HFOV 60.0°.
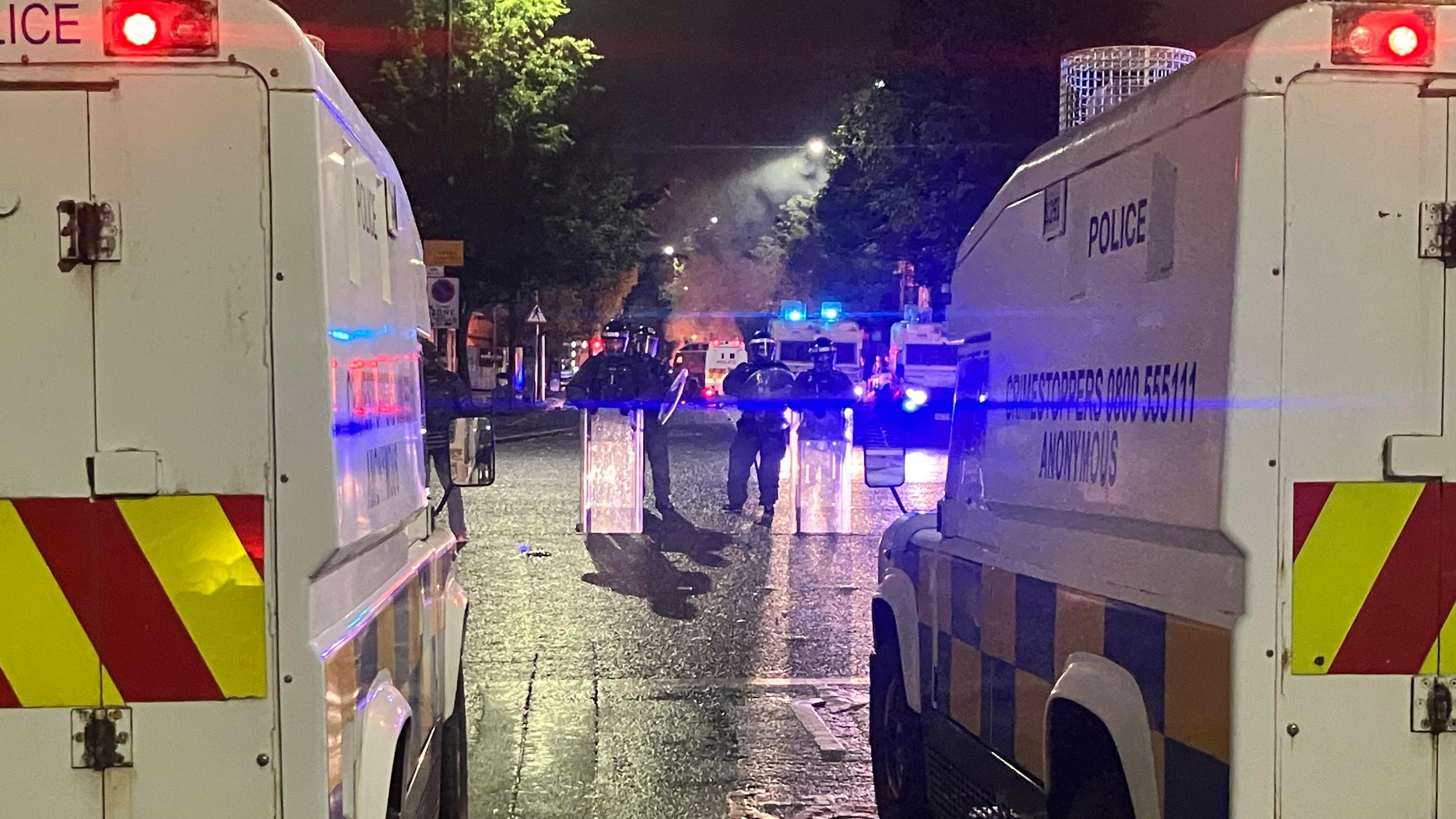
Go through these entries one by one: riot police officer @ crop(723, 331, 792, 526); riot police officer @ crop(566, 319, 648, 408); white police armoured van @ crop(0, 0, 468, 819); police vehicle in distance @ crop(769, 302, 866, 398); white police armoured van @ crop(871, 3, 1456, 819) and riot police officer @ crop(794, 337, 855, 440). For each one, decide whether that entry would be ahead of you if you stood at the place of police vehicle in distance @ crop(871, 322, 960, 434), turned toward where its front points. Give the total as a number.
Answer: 5

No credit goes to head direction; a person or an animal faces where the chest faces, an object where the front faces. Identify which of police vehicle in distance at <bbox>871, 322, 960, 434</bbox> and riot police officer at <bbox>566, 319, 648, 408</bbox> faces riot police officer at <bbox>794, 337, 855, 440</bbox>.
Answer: the police vehicle in distance

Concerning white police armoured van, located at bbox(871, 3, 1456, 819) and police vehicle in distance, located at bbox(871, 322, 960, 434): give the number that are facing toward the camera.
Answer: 1

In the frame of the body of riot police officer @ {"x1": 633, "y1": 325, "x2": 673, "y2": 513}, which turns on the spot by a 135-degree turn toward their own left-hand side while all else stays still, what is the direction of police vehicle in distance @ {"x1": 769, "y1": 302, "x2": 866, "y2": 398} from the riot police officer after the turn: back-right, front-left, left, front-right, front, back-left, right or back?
front

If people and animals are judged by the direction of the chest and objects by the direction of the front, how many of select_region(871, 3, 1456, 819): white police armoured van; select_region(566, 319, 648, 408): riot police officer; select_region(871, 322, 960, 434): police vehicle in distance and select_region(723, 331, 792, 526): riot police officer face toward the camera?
3

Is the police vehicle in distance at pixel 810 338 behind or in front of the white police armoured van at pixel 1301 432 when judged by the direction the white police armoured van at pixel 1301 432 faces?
in front

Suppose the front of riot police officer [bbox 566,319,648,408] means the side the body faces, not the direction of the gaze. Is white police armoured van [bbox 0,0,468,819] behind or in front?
in front

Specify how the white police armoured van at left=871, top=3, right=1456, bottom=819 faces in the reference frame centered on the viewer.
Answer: facing away from the viewer and to the left of the viewer

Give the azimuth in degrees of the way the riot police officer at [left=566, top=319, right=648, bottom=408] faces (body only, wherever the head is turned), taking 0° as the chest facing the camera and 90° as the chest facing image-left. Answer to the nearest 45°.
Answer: approximately 0°
